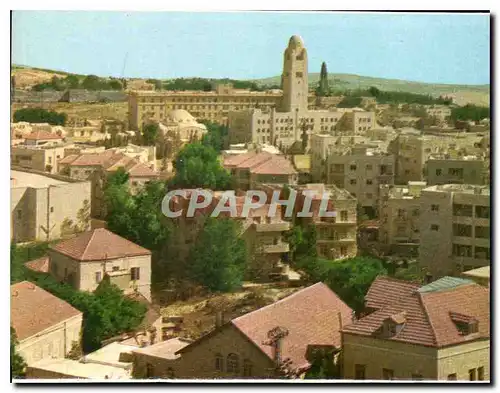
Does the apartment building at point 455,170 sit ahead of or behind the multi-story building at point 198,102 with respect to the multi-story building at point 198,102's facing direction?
ahead

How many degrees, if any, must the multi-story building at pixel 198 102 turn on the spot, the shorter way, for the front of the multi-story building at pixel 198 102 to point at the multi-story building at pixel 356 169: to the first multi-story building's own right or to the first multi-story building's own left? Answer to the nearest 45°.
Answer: approximately 45° to the first multi-story building's own left

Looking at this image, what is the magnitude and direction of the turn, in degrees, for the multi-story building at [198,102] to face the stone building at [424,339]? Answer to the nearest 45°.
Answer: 0° — it already faces it

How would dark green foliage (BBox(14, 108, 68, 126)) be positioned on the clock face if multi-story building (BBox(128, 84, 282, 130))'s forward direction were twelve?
The dark green foliage is roughly at 4 o'clock from the multi-story building.
